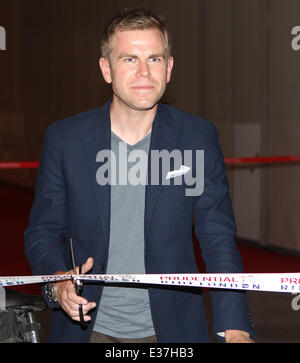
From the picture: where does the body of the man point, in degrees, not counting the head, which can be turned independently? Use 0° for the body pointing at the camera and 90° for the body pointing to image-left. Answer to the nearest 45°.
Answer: approximately 0°
